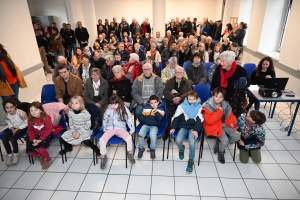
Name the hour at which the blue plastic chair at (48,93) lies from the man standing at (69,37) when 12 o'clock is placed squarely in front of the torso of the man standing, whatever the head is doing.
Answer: The blue plastic chair is roughly at 12 o'clock from the man standing.

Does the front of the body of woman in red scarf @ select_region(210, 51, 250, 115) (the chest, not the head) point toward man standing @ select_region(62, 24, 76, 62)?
no

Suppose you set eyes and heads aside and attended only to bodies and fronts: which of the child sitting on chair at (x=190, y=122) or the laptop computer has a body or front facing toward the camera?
the child sitting on chair

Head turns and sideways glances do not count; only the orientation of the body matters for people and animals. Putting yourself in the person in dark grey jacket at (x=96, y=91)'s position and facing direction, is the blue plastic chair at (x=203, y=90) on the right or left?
on their left

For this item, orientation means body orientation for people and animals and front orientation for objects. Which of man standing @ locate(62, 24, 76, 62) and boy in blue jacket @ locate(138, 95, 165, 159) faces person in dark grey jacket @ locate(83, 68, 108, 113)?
the man standing

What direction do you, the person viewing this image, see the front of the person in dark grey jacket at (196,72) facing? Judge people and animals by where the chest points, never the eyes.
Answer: facing the viewer

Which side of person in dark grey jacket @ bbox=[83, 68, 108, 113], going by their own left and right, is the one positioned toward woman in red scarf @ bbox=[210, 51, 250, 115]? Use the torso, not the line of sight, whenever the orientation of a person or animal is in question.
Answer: left

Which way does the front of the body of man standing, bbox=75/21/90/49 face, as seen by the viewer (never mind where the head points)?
toward the camera

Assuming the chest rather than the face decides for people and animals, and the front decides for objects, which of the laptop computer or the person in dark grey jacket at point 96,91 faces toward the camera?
the person in dark grey jacket

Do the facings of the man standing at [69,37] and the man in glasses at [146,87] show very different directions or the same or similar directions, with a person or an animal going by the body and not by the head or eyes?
same or similar directions

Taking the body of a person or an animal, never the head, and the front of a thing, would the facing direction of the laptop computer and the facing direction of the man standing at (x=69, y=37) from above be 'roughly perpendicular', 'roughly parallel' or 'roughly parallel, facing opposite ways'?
roughly parallel, facing opposite ways

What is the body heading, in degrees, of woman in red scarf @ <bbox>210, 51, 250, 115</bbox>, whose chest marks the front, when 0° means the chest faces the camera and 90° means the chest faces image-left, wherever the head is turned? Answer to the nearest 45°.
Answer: approximately 45°

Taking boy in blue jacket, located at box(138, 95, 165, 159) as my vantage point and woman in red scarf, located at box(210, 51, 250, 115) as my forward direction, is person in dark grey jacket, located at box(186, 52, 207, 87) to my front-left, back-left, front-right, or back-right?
front-left

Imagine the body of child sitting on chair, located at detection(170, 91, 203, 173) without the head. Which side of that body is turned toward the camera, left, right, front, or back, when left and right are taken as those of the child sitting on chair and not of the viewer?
front

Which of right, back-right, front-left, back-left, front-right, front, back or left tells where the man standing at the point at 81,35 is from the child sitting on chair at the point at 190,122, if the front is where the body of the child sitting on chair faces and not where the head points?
back-right

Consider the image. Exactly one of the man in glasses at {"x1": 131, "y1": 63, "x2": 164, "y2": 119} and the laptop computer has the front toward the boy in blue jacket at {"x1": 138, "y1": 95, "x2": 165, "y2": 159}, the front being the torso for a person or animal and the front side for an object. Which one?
the man in glasses

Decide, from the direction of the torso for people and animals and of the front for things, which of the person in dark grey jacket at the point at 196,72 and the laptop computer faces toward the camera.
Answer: the person in dark grey jacket
